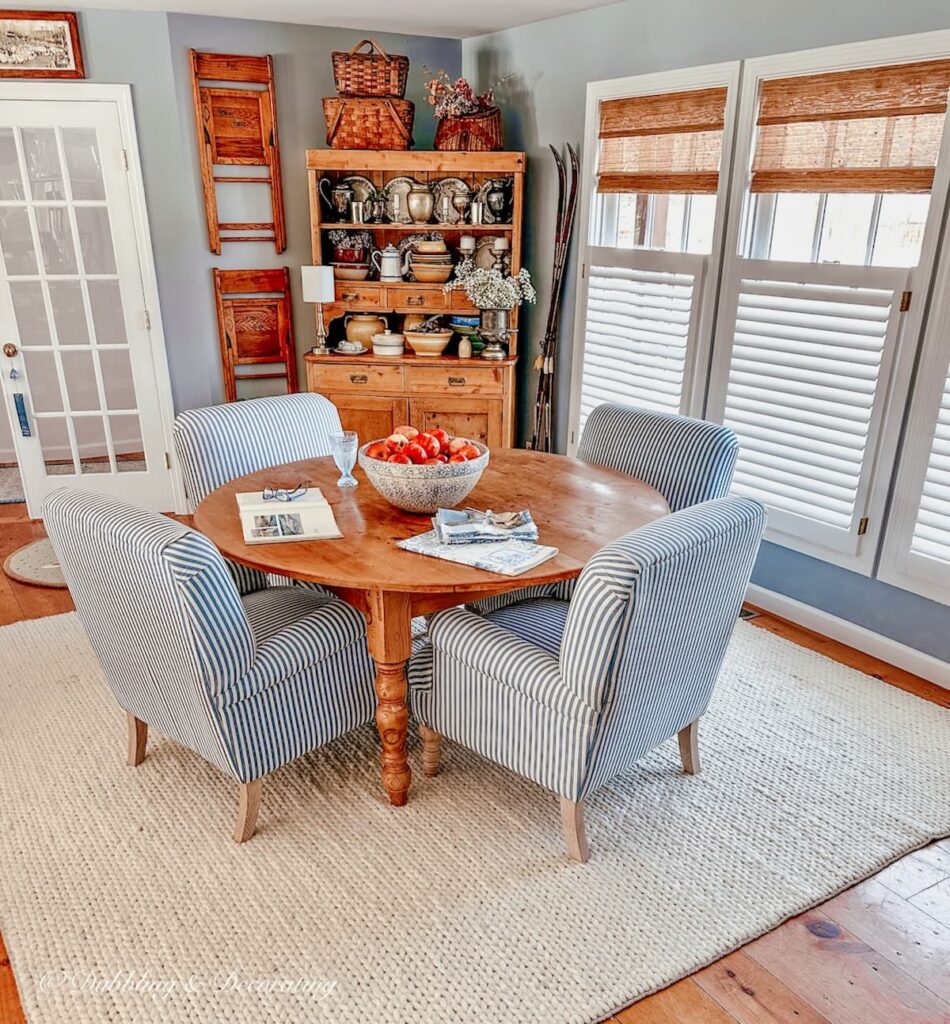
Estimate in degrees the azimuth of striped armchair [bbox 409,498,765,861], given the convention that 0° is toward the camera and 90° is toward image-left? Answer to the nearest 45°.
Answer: approximately 135°

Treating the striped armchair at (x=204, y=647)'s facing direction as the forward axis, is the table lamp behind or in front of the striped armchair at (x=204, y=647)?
in front

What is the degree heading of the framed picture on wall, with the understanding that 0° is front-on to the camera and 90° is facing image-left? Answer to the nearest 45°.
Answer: approximately 0°

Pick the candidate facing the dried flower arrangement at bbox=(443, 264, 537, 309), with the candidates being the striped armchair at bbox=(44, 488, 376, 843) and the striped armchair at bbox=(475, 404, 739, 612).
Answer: the striped armchair at bbox=(44, 488, 376, 843)

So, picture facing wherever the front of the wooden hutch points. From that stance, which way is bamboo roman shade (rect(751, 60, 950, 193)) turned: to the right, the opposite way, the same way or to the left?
to the right

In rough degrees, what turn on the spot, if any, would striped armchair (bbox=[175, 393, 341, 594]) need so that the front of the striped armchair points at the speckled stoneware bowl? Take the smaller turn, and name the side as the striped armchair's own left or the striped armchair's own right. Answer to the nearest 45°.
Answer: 0° — it already faces it

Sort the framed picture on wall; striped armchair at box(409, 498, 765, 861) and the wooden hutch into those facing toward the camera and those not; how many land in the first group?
2

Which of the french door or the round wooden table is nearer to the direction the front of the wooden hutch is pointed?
the round wooden table

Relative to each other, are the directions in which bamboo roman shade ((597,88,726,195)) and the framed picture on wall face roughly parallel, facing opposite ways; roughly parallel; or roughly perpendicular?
roughly perpendicular

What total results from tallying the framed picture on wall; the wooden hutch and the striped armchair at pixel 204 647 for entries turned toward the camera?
2

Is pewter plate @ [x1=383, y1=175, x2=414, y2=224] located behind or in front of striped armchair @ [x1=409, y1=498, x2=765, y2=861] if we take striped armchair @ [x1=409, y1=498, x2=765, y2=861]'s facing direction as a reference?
in front

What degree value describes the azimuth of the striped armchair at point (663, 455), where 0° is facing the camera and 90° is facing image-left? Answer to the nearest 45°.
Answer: approximately 45°

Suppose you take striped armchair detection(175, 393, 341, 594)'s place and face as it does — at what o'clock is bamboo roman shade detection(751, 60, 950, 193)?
The bamboo roman shade is roughly at 11 o'clock from the striped armchair.

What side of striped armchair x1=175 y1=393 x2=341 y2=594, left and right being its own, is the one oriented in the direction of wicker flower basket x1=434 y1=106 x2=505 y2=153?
left
